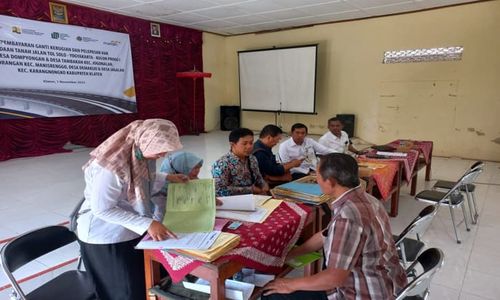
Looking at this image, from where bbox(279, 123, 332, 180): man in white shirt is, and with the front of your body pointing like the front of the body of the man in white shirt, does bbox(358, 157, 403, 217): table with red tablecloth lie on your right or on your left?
on your left

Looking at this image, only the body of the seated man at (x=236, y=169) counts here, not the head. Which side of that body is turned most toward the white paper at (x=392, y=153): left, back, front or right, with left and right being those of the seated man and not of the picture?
left

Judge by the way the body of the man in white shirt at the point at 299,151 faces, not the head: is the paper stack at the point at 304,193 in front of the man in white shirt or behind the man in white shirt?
in front

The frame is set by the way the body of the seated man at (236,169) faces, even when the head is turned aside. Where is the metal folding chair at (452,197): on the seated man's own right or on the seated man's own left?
on the seated man's own left

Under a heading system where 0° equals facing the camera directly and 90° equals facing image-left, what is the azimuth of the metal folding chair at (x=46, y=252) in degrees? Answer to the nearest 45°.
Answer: approximately 315°

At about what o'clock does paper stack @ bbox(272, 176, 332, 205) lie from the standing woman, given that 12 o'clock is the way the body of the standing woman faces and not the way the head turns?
The paper stack is roughly at 12 o'clock from the standing woman.

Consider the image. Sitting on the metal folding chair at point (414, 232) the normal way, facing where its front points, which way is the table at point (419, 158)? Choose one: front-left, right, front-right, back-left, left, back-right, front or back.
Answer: right

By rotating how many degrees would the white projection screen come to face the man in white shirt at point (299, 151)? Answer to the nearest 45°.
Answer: approximately 45° to its left

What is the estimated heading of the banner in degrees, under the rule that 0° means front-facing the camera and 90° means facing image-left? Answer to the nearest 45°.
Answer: approximately 315°

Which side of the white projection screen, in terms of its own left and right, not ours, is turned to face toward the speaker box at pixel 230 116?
right

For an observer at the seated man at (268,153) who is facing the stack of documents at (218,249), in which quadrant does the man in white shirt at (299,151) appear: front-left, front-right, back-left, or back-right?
back-left
